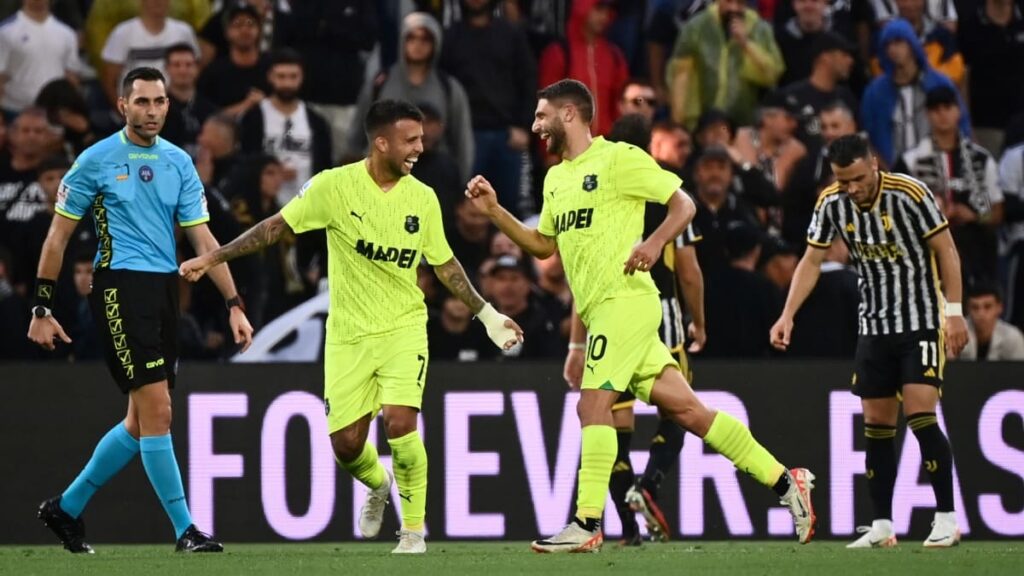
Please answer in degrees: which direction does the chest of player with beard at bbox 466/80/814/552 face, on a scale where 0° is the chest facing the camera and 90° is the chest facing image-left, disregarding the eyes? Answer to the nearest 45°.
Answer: approximately 45°

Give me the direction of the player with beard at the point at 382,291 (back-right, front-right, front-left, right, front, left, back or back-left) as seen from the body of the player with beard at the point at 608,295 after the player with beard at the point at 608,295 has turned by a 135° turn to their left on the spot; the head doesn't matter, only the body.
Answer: back

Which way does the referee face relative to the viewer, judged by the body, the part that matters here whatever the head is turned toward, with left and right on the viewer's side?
facing the viewer and to the right of the viewer

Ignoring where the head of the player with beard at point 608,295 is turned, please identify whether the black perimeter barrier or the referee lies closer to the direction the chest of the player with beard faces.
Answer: the referee

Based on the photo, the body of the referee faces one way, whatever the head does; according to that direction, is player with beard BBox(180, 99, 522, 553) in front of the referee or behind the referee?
in front

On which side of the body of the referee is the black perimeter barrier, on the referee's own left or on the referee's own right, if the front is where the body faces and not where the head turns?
on the referee's own left

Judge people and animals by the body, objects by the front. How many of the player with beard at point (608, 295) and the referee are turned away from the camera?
0

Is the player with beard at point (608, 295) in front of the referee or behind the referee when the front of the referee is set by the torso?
in front

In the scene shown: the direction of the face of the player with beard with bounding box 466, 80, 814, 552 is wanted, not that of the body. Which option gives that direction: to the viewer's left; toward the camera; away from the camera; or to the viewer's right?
to the viewer's left

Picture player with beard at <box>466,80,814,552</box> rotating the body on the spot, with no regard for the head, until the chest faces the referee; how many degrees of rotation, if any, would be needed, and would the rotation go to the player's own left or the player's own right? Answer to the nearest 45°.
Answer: approximately 45° to the player's own right
